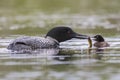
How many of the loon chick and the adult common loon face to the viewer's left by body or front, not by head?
1

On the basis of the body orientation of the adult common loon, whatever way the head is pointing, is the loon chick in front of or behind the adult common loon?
in front

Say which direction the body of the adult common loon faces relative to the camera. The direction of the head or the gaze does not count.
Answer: to the viewer's right

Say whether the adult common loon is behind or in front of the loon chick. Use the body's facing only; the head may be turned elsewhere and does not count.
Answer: in front

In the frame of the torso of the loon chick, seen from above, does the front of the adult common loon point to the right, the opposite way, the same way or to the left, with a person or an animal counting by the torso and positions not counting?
the opposite way

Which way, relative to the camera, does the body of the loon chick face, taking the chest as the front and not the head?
to the viewer's left
